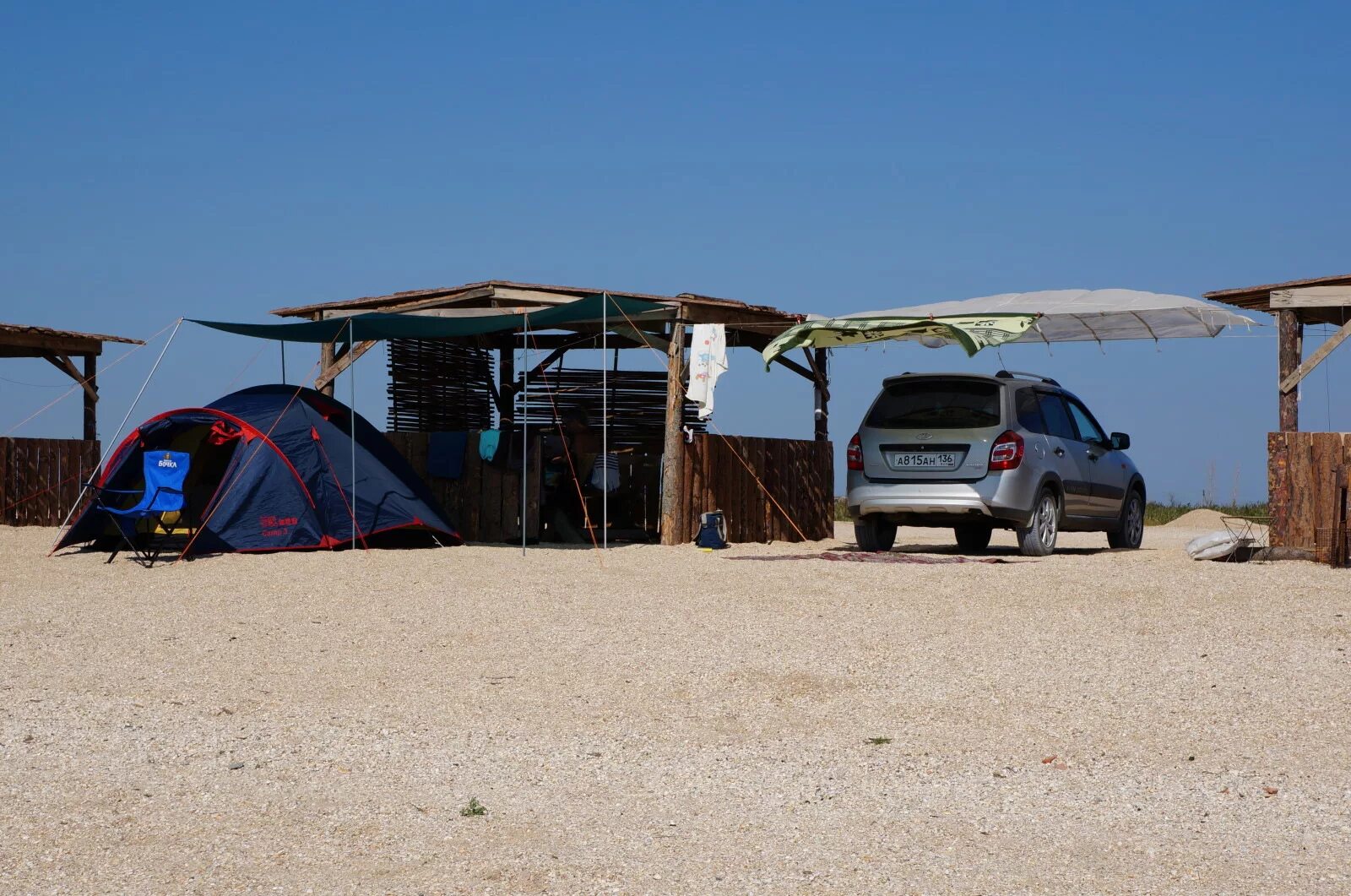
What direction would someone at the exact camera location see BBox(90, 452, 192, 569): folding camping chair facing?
facing the viewer and to the left of the viewer

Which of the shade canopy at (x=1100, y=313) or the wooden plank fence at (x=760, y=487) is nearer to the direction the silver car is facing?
the shade canopy

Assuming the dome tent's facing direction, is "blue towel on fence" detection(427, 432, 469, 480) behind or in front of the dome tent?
behind

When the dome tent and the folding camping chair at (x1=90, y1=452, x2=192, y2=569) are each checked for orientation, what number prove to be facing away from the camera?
0

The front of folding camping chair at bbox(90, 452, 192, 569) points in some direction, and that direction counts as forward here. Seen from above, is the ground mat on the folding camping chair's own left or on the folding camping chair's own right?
on the folding camping chair's own left

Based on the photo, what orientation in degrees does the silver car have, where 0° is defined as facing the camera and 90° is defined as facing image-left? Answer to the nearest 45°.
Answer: approximately 225°

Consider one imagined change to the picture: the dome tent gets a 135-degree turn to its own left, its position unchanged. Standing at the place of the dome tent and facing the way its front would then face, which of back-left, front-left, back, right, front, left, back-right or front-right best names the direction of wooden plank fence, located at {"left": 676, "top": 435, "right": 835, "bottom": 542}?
front

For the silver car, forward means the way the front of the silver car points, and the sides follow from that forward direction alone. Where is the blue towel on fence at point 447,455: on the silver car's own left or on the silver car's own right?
on the silver car's own left

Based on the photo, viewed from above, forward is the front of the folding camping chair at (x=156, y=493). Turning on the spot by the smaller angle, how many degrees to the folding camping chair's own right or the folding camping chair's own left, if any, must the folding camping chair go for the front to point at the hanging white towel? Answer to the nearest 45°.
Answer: approximately 135° to the folding camping chair's own left

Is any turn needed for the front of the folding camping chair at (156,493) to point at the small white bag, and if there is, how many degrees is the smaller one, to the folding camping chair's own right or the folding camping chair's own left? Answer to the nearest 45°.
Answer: approximately 90° to the folding camping chair's own left
